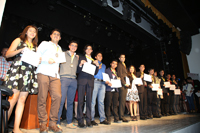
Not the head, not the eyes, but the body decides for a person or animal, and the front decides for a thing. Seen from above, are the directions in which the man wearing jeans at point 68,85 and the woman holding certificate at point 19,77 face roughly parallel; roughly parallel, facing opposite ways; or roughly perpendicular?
roughly parallel

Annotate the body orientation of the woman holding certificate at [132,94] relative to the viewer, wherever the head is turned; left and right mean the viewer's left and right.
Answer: facing the viewer

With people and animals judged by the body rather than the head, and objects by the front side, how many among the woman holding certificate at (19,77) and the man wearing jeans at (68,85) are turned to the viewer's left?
0

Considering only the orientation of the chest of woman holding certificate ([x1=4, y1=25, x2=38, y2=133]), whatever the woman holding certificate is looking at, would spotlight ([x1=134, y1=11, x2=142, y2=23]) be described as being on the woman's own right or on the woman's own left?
on the woman's own left

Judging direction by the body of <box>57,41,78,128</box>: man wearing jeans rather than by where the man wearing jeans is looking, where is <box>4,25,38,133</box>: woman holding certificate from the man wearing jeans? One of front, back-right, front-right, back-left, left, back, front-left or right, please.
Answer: right

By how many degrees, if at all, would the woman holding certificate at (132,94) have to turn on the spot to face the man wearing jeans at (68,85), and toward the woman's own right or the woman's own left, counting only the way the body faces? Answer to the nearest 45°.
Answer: approximately 45° to the woman's own right

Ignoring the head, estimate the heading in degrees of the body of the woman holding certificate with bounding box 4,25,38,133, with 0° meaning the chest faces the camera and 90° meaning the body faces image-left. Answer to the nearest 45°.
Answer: approximately 315°

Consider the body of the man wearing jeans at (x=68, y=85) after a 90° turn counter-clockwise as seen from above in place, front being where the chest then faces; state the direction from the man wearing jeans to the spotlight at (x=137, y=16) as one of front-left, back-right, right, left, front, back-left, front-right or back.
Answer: front

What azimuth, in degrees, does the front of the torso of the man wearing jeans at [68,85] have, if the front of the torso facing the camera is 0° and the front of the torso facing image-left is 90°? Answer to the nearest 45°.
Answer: approximately 315°

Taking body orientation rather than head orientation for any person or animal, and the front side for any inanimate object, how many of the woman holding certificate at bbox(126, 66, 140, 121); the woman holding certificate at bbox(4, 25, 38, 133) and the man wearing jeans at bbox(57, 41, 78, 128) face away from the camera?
0
